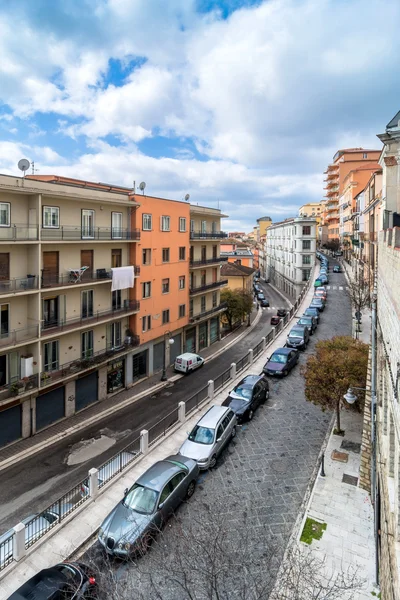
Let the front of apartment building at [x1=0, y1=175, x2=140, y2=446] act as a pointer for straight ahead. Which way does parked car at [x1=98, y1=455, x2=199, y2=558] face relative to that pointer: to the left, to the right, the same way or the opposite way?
to the right

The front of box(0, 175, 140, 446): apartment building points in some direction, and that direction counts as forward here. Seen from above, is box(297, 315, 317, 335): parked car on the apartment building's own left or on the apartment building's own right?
on the apartment building's own left

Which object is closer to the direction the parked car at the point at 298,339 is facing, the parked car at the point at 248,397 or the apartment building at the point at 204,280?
the parked car

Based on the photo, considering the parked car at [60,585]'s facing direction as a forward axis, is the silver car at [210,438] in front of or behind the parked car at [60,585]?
behind

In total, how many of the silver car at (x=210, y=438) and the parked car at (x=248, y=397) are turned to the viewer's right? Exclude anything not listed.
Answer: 0

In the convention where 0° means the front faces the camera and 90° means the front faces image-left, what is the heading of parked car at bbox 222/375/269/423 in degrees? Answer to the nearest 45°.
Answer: approximately 45°
